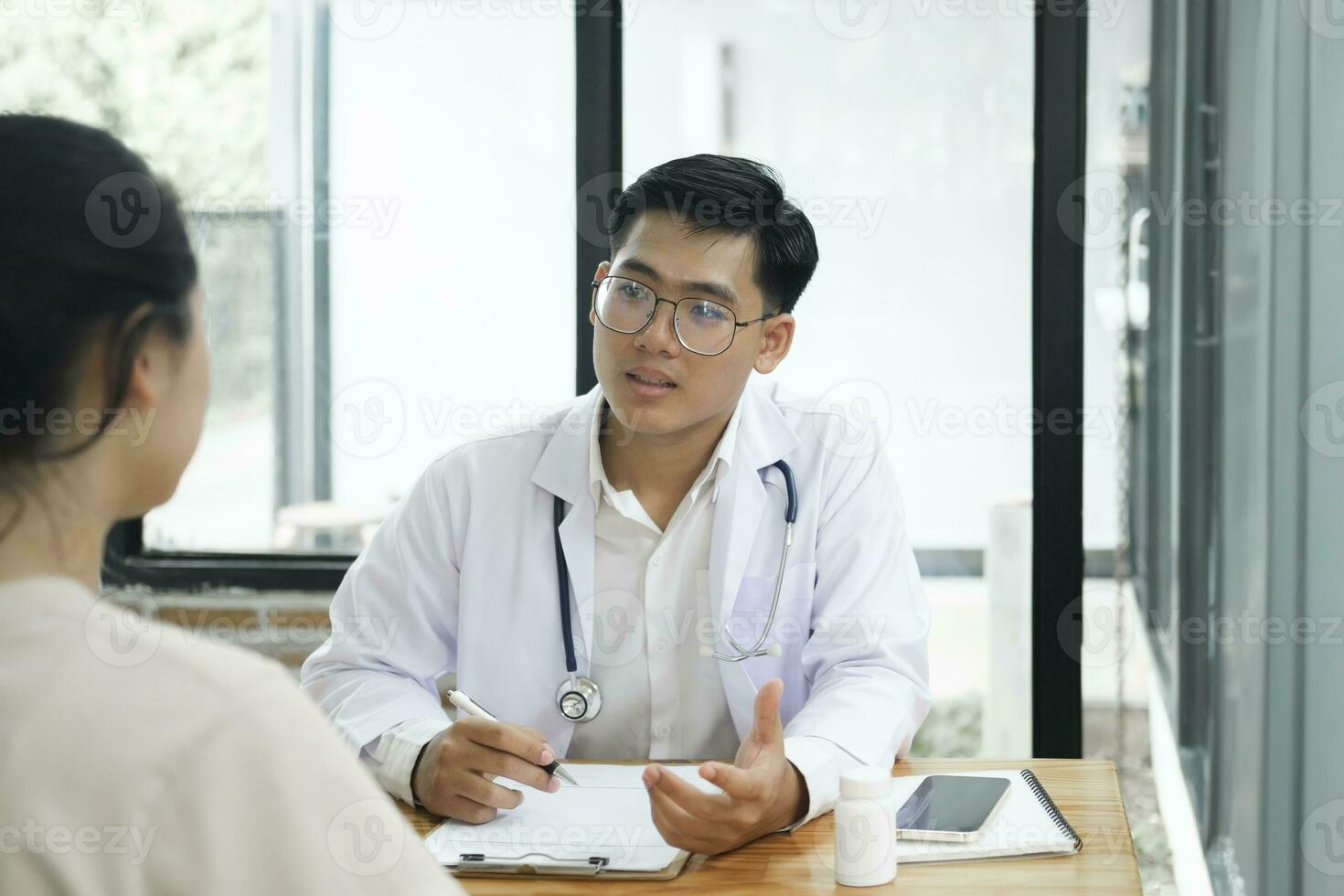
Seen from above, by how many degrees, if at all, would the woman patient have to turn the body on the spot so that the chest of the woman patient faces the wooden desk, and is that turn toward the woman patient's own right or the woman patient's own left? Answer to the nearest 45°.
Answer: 0° — they already face it

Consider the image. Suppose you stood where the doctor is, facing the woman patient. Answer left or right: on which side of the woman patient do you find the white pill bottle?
left

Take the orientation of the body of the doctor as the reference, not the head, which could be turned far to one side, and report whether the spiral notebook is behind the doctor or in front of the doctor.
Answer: in front

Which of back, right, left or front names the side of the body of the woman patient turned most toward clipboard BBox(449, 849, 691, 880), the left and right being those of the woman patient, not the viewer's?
front

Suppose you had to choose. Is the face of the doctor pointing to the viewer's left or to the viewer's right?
to the viewer's left

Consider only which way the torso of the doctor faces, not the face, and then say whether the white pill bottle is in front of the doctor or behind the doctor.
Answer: in front

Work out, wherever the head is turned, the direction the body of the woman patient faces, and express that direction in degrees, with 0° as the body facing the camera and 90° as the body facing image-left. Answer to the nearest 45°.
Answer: approximately 225°

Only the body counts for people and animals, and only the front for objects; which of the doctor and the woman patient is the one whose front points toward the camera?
the doctor

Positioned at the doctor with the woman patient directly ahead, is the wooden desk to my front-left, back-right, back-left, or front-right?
front-left

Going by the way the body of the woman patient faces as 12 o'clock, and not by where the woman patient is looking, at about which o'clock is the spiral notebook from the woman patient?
The spiral notebook is roughly at 1 o'clock from the woman patient.

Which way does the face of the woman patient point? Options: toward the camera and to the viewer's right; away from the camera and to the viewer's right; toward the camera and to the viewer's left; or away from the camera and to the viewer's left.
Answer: away from the camera and to the viewer's right

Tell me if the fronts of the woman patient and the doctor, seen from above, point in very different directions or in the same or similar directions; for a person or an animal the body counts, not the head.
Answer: very different directions

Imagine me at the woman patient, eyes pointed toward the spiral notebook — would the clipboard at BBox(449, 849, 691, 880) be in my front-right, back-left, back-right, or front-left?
front-left

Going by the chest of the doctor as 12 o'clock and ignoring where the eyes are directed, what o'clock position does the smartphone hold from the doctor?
The smartphone is roughly at 11 o'clock from the doctor.

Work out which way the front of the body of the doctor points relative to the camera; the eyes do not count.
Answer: toward the camera
